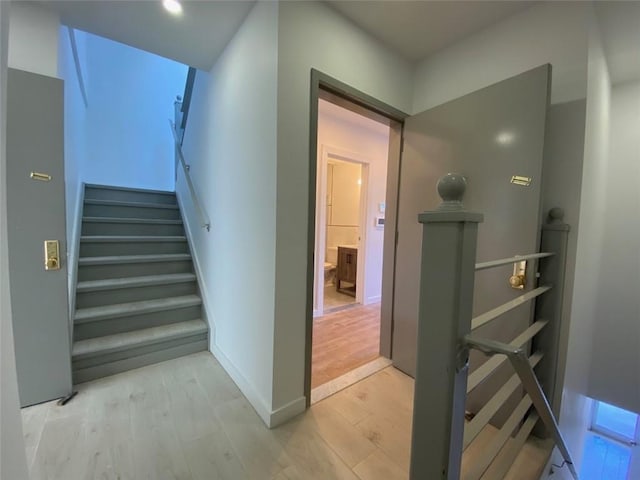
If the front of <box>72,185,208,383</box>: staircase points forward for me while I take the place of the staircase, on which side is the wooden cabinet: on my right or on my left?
on my left

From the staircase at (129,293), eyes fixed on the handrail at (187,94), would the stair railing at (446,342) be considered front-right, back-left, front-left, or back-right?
back-right

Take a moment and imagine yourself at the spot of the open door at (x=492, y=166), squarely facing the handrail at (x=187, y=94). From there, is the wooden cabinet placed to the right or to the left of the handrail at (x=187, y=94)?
right

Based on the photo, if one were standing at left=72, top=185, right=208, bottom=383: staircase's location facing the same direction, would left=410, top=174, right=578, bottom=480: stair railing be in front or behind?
in front

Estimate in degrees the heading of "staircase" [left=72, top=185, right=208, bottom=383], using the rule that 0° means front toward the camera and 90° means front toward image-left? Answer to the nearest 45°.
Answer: approximately 0°

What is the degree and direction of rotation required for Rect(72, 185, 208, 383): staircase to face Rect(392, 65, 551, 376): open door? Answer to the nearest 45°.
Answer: approximately 45° to its left
